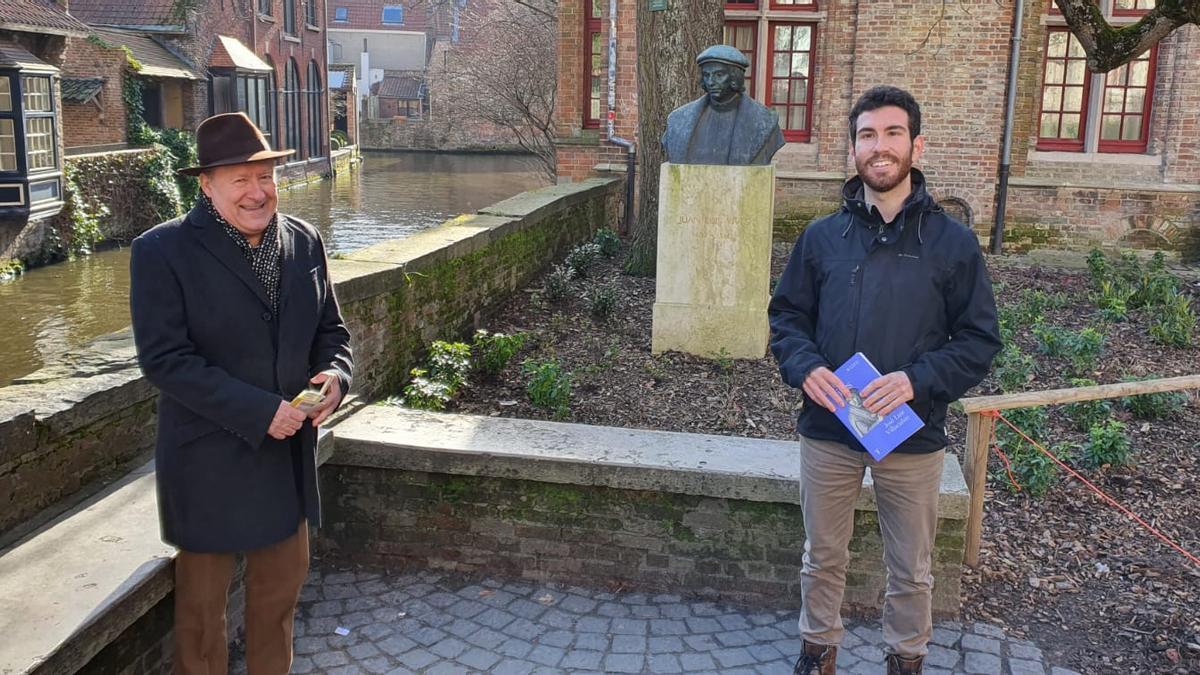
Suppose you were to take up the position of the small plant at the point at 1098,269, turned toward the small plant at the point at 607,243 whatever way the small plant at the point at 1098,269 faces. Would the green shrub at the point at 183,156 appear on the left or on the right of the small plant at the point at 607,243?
right

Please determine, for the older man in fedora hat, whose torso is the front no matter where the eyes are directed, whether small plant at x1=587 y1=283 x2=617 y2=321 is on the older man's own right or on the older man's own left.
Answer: on the older man's own left

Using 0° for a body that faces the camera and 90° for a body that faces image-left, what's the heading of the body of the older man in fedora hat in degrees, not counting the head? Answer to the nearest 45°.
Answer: approximately 315°

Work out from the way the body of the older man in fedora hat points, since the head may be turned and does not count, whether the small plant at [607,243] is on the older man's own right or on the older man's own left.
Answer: on the older man's own left

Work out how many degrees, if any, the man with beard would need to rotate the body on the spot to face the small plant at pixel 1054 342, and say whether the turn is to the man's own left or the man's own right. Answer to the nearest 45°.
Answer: approximately 180°

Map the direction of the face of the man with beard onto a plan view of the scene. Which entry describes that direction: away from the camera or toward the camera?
toward the camera

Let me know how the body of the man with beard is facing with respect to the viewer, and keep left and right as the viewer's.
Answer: facing the viewer

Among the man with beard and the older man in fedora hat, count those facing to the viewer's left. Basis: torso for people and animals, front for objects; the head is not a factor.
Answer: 0

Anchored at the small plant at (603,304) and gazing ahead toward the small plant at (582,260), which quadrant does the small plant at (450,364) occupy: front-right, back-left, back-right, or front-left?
back-left

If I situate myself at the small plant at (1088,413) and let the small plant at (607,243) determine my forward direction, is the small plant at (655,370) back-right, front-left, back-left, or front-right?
front-left
